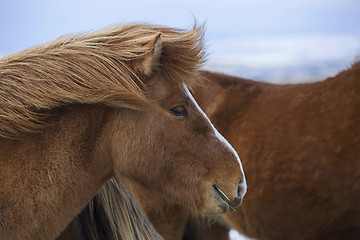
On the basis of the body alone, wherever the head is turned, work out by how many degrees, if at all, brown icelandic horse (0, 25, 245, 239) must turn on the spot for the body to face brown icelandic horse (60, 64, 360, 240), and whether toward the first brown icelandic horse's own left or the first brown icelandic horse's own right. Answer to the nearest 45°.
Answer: approximately 45° to the first brown icelandic horse's own left

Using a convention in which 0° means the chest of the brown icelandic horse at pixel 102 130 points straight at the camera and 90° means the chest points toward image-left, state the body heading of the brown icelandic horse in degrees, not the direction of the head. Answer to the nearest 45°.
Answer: approximately 270°
